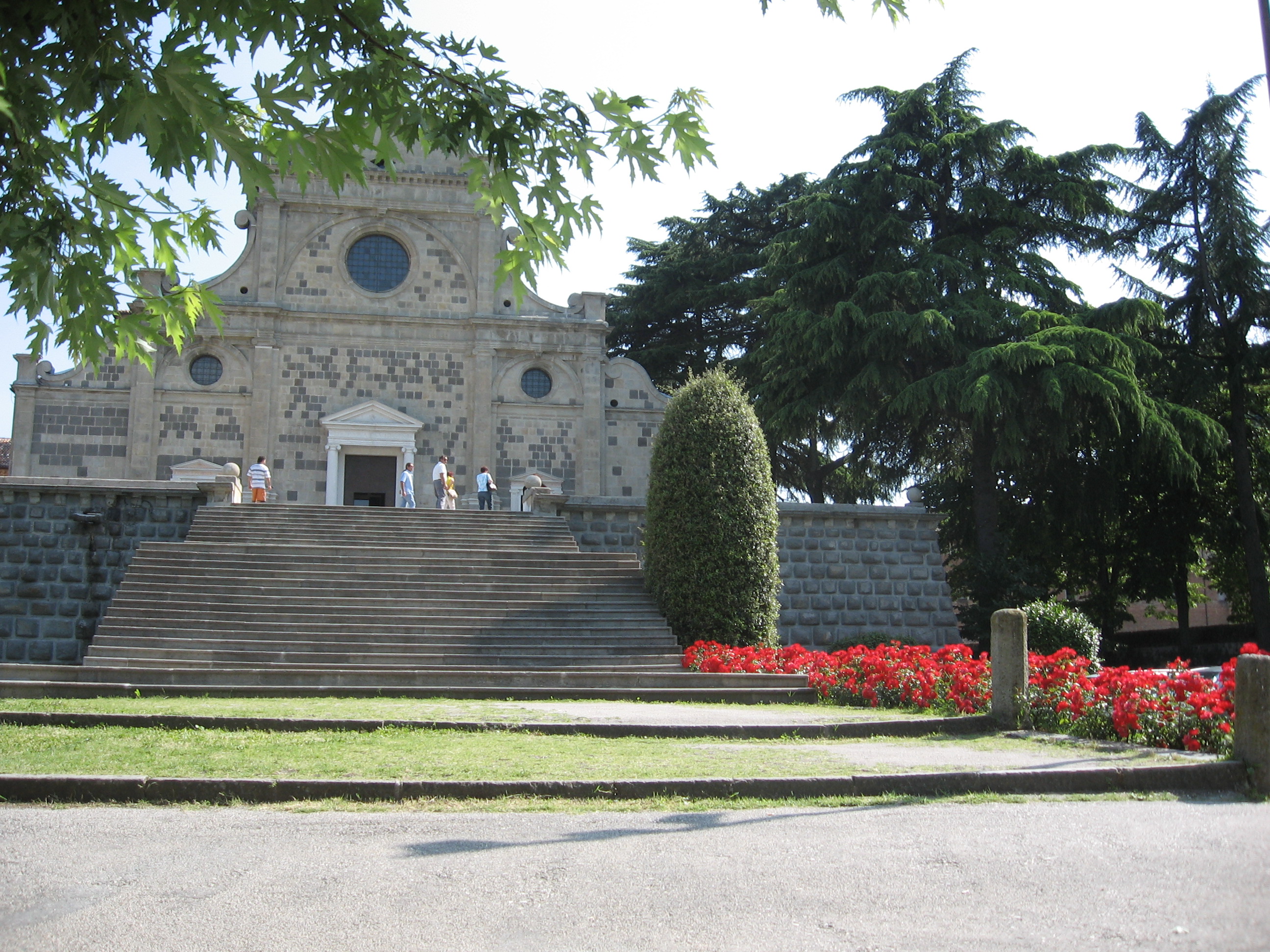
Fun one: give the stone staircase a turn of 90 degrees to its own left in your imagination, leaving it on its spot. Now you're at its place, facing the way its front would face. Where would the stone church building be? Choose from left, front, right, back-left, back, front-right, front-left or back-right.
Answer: left

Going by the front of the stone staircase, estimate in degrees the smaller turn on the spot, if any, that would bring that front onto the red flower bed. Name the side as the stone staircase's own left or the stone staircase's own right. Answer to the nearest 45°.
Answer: approximately 45° to the stone staircase's own left

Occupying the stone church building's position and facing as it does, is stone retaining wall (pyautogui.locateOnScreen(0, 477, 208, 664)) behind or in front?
in front

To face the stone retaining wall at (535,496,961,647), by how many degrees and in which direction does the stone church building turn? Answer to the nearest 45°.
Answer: approximately 45° to its left

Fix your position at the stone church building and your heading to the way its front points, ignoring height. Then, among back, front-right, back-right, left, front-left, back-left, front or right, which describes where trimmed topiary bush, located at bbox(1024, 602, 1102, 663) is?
front-left

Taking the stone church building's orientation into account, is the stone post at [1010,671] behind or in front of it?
in front

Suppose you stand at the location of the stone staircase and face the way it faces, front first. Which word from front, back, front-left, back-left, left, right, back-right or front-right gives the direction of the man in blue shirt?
back

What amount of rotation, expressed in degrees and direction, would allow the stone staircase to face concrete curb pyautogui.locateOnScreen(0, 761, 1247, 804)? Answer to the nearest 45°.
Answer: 0° — it already faces it

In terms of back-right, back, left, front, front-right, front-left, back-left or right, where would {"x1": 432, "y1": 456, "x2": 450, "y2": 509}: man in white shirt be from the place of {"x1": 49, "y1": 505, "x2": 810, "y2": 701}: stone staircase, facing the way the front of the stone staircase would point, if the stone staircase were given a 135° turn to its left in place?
front-left

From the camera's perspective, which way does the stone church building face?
toward the camera

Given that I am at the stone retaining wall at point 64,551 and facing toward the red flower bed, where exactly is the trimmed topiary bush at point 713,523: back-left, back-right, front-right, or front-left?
front-left

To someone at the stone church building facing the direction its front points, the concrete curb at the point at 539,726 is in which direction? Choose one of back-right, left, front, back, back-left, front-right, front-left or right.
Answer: front
